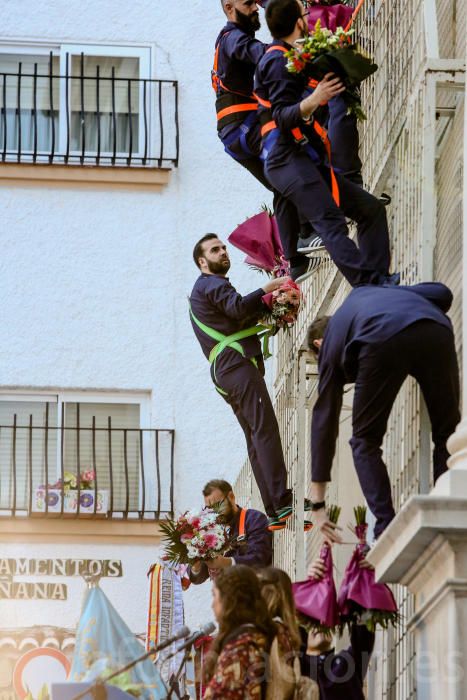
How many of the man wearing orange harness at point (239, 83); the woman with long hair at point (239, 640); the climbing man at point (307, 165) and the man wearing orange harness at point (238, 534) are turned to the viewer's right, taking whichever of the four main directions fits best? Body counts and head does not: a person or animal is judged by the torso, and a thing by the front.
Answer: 2

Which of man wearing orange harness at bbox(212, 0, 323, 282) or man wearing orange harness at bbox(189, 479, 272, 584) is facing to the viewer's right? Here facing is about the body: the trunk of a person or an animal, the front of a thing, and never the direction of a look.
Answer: man wearing orange harness at bbox(212, 0, 323, 282)

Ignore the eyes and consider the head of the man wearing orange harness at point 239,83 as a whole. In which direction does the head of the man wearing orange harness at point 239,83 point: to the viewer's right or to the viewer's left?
to the viewer's right

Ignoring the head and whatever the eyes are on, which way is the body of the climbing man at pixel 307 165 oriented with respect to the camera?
to the viewer's right

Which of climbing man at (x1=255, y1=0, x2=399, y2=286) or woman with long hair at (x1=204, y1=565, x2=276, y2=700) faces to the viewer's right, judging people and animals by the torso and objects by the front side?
the climbing man

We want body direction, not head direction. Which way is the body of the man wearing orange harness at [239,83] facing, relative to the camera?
to the viewer's right

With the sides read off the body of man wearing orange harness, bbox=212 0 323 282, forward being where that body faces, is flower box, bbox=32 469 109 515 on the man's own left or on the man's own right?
on the man's own left

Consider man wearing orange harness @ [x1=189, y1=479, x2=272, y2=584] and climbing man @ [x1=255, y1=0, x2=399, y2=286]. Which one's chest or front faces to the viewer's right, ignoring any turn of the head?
the climbing man

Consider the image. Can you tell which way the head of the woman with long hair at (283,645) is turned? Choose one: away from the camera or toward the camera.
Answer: away from the camera

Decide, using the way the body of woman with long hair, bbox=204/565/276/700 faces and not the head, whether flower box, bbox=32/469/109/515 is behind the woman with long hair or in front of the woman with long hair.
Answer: in front

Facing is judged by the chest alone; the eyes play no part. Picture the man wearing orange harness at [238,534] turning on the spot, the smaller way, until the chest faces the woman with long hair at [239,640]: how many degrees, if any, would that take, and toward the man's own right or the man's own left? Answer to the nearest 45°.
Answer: approximately 45° to the man's own left
